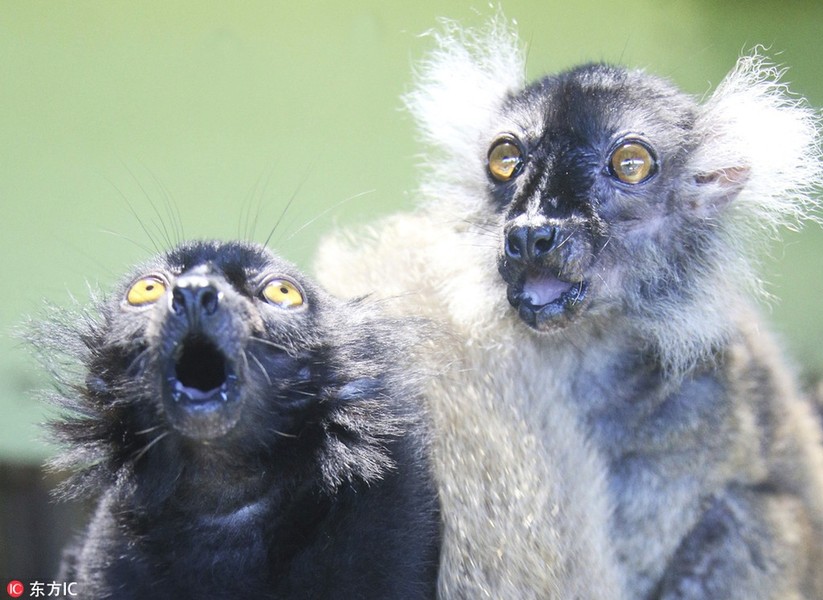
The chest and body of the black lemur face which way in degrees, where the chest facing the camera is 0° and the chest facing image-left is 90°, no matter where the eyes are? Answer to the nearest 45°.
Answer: approximately 0°

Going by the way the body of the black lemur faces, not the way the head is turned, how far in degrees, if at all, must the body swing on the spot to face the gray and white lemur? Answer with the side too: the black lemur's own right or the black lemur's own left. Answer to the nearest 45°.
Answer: approximately 90° to the black lemur's own left
